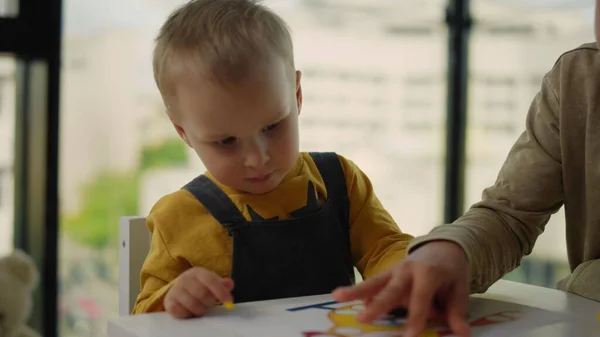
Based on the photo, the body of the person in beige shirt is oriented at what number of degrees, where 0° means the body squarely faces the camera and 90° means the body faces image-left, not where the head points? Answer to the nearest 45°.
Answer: approximately 45°

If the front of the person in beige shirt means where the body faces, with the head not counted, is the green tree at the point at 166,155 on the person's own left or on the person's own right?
on the person's own right

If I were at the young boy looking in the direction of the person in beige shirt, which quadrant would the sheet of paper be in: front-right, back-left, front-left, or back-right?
front-right

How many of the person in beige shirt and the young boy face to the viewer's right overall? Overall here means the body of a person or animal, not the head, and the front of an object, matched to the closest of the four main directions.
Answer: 0

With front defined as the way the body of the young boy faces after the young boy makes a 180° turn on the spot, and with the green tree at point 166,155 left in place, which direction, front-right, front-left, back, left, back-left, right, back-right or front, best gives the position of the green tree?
front

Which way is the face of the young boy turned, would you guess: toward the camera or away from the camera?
toward the camera

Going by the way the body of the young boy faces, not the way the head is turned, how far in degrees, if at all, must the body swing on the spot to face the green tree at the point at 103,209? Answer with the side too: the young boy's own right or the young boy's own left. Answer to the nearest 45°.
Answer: approximately 180°

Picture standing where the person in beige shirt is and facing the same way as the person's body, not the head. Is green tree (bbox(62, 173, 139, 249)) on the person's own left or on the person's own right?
on the person's own right

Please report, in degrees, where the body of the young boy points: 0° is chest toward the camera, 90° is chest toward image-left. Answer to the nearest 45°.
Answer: approximately 0°
